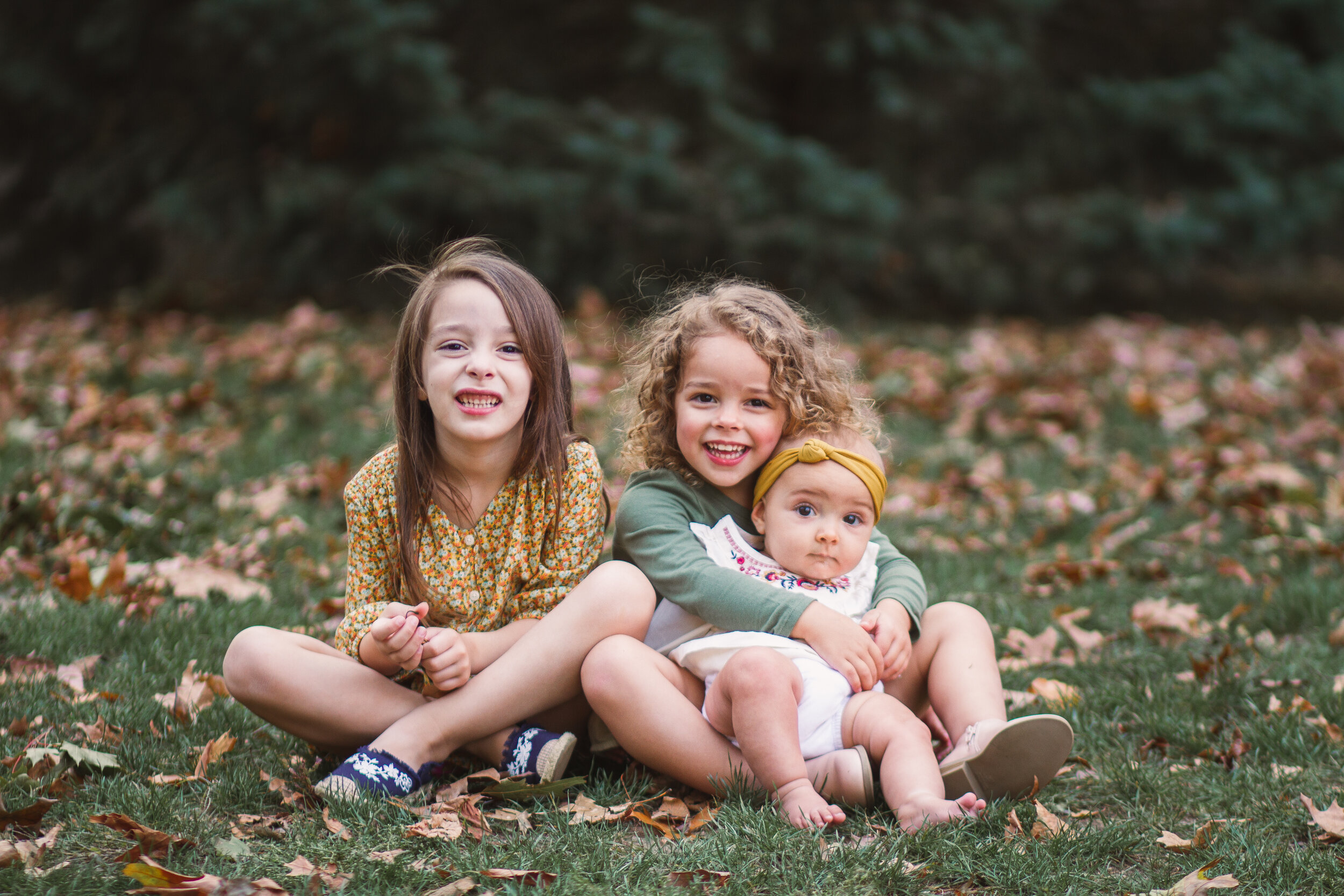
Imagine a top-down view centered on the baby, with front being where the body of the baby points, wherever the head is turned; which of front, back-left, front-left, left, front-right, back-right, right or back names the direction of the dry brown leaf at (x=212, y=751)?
back-right

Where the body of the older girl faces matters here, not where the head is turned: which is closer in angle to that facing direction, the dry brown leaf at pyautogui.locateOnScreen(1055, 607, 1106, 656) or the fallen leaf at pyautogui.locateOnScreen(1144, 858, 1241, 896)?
the fallen leaf

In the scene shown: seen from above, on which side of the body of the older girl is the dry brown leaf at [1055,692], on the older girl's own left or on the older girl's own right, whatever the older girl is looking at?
on the older girl's own left

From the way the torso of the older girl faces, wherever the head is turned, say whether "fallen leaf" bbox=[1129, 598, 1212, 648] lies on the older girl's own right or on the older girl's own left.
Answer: on the older girl's own left

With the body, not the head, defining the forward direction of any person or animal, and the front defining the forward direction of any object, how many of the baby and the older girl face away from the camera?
0

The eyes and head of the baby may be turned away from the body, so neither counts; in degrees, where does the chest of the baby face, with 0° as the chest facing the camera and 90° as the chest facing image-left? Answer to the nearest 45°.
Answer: approximately 315°

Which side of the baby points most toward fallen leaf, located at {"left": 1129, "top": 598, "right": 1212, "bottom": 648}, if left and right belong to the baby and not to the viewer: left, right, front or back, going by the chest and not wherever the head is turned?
left

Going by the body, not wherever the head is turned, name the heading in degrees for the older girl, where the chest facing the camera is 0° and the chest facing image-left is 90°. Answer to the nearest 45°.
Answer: approximately 0°

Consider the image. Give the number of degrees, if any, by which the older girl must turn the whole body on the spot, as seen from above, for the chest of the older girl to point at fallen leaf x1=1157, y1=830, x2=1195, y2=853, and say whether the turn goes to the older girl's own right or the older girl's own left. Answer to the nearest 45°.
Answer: approximately 45° to the older girl's own left
